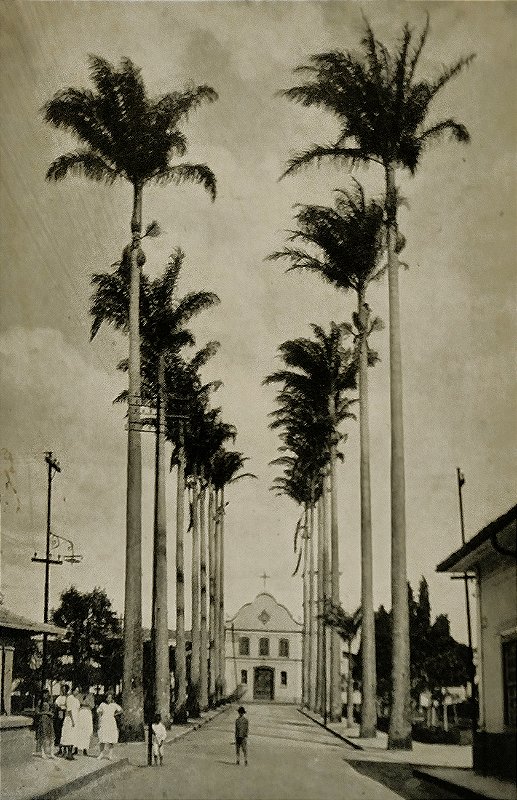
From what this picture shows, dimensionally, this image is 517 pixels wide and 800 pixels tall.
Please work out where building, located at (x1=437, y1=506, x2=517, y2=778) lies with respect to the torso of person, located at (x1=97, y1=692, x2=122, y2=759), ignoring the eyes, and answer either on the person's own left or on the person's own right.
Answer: on the person's own left

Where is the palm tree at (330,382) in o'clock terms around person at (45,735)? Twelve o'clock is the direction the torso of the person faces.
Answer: The palm tree is roughly at 7 o'clock from the person.

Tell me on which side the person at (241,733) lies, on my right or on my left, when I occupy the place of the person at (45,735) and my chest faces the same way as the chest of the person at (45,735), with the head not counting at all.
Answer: on my left

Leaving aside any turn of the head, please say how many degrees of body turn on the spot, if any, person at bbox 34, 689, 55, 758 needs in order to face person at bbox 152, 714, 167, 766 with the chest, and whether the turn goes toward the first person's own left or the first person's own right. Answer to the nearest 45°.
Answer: approximately 45° to the first person's own left

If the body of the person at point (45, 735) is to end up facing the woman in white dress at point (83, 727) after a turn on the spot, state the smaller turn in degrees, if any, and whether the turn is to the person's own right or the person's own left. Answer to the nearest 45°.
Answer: approximately 90° to the person's own left

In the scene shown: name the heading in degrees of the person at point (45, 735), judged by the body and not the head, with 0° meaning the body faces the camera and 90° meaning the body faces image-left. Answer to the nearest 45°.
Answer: approximately 0°

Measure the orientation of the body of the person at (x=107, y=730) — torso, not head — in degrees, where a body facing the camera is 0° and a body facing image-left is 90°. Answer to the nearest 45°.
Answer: approximately 0°

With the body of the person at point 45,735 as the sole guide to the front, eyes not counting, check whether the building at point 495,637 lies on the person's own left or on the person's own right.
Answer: on the person's own left

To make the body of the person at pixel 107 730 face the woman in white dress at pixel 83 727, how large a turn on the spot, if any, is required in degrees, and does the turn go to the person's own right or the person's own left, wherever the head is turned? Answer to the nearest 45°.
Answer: approximately 135° to the person's own right

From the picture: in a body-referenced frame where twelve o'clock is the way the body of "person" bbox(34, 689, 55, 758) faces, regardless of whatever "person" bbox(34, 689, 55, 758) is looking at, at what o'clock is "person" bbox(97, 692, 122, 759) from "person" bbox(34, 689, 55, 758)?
"person" bbox(97, 692, 122, 759) is roughly at 10 o'clock from "person" bbox(34, 689, 55, 758).

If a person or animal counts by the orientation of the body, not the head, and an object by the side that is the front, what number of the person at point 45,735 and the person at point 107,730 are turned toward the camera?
2

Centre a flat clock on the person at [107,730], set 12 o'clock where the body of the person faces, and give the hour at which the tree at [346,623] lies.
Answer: The tree is roughly at 7 o'clock from the person.
